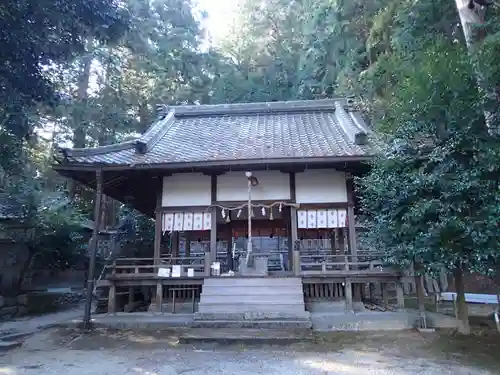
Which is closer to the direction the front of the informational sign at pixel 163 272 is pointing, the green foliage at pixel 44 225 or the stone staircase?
the stone staircase

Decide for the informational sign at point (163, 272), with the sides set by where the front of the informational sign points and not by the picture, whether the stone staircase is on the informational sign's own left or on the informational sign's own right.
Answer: on the informational sign's own left

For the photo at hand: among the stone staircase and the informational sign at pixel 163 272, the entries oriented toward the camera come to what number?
2

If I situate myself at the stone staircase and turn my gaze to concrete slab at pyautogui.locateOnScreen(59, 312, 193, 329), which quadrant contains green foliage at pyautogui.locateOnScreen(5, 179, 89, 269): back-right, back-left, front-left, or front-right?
front-right

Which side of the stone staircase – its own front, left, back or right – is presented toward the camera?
front

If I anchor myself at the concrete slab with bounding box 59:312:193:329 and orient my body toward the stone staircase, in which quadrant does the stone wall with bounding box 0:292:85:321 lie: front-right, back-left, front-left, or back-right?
back-left

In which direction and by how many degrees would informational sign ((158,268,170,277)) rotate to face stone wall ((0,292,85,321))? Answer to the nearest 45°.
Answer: approximately 135° to its right

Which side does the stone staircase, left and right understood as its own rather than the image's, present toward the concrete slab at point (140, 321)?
right

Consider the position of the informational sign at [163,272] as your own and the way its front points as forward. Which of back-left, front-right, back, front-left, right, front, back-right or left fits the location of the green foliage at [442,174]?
front-left

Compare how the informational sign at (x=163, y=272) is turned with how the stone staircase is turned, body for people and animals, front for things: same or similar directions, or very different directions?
same or similar directions

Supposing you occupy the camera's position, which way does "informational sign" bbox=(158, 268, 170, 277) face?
facing the viewer

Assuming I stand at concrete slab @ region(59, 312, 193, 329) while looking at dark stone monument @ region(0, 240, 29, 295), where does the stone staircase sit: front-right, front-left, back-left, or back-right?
back-right
